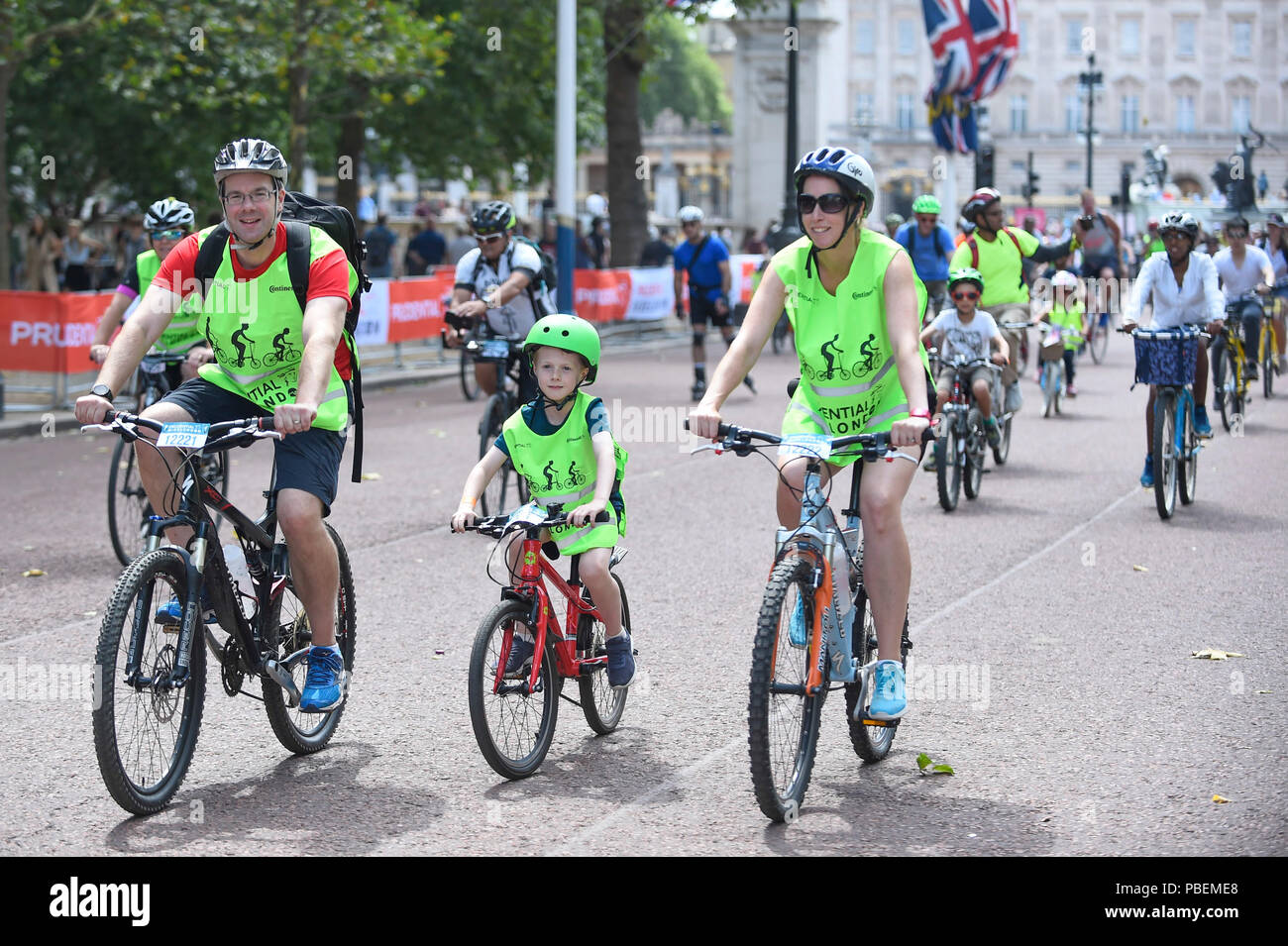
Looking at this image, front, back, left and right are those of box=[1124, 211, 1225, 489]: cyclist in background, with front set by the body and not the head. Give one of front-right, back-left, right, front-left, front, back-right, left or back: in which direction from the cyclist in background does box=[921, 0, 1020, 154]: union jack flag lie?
back

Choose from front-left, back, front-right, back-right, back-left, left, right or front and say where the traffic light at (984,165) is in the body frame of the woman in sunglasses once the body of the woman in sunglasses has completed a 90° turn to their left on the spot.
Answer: back-left

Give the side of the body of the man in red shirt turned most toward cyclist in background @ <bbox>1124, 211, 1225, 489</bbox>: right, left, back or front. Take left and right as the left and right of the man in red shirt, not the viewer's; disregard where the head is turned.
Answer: back

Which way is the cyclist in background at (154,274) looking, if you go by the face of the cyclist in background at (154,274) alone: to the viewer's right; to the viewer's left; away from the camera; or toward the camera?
toward the camera

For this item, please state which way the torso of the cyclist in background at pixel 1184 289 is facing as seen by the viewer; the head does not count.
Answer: toward the camera

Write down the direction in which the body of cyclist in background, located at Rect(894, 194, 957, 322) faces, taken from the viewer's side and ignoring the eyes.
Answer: toward the camera

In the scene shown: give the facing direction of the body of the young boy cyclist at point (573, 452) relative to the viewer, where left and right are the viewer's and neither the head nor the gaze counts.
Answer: facing the viewer and to the left of the viewer

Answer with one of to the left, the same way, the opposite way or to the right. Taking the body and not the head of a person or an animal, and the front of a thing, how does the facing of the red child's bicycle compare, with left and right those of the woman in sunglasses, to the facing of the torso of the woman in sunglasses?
the same way

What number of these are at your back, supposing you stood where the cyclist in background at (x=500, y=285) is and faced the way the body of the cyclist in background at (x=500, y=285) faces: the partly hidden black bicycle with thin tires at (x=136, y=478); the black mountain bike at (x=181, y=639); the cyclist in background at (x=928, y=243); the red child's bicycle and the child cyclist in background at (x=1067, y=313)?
2

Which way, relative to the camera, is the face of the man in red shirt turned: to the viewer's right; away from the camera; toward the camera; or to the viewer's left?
toward the camera

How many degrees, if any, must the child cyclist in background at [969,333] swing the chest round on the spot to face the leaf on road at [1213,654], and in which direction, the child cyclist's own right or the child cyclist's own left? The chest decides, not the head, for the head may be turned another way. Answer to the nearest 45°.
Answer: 0° — they already face it

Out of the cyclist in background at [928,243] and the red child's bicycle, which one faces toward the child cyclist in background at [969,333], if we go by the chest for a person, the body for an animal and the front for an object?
the cyclist in background

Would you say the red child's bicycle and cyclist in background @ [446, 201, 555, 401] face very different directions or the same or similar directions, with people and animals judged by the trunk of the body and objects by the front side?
same or similar directions

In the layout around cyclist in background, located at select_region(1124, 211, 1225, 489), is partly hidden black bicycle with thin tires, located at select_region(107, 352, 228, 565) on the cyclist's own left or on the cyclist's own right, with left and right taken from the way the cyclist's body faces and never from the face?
on the cyclist's own right

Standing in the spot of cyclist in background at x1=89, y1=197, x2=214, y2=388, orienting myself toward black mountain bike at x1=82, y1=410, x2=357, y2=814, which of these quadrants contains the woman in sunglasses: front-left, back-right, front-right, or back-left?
front-left

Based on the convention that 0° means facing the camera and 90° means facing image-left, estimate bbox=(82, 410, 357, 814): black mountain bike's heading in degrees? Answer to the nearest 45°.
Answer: approximately 45°

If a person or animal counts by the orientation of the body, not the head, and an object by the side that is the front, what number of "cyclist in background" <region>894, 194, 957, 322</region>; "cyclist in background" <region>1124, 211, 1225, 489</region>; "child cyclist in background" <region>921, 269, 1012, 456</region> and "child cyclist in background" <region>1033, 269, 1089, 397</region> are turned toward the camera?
4

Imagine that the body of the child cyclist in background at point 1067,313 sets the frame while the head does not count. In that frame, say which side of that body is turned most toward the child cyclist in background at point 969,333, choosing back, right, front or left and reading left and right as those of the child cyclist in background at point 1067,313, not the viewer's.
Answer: front

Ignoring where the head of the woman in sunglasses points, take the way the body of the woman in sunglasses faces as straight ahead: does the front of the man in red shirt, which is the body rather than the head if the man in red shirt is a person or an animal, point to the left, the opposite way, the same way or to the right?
the same way
